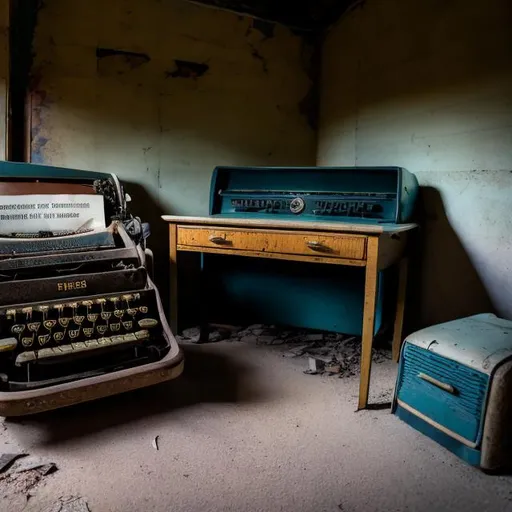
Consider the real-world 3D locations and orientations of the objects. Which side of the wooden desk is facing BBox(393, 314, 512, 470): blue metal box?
left

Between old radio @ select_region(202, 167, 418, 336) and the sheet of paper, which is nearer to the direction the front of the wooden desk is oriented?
the sheet of paper

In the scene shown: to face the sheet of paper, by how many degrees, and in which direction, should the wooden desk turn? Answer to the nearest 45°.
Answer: approximately 45° to its right

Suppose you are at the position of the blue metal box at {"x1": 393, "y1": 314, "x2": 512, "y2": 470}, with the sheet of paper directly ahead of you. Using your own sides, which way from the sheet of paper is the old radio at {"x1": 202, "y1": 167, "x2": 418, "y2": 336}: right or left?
right

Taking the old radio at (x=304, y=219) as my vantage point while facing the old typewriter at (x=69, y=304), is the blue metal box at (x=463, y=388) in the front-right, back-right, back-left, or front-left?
front-left

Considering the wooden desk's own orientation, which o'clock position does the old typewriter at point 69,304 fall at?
The old typewriter is roughly at 1 o'clock from the wooden desk.

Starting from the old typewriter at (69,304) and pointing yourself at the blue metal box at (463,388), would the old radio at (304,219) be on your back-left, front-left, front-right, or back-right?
front-left
